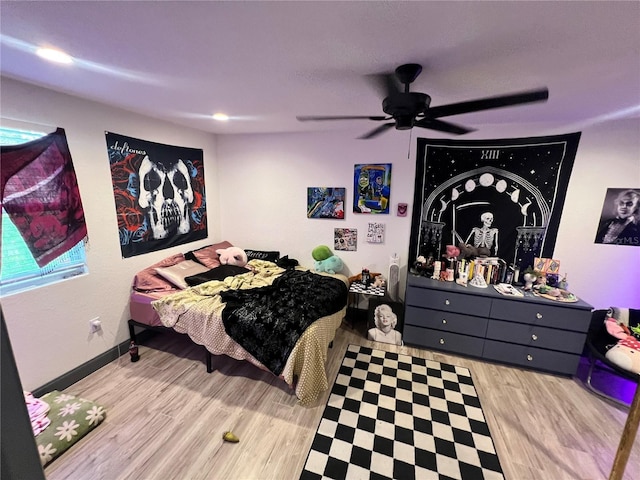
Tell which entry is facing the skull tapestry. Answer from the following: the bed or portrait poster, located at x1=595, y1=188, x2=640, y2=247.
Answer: the portrait poster

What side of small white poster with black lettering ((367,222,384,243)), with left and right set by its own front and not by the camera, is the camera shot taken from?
front

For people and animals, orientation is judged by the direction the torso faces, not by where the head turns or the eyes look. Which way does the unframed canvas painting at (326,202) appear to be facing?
toward the camera

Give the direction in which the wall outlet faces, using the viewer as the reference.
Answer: facing the viewer and to the right of the viewer

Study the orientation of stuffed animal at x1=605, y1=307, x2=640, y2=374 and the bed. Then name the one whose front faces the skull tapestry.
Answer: the stuffed animal

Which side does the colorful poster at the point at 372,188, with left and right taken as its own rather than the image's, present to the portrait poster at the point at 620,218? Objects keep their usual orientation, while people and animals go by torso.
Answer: left

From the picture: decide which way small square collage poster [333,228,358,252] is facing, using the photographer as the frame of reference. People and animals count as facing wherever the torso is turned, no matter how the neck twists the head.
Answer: facing the viewer

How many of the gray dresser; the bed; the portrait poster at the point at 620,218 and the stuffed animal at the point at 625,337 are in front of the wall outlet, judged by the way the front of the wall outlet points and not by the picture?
4

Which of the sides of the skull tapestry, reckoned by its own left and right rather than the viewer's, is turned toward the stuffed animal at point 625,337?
front

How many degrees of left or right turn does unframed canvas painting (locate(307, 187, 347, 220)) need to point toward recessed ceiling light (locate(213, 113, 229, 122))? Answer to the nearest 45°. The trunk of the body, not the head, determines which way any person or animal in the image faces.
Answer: approximately 45° to its right

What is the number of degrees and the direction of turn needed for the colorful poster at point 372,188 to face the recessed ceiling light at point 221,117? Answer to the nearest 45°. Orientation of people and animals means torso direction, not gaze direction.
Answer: approximately 45° to its right

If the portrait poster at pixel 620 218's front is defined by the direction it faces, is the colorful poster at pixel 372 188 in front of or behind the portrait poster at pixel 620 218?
in front
